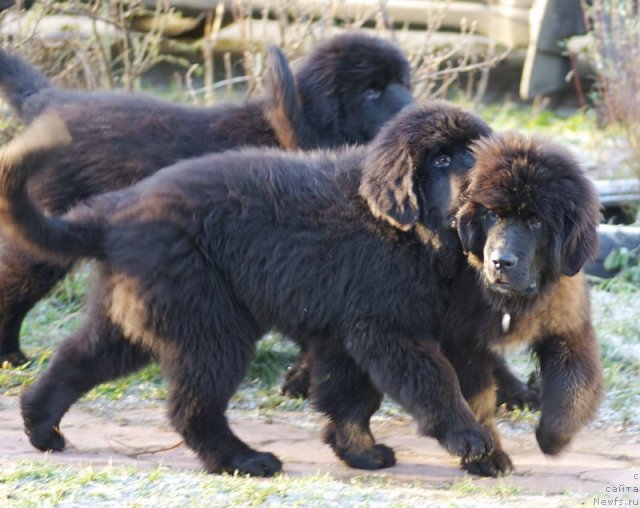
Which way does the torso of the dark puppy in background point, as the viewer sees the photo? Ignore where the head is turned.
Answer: to the viewer's right

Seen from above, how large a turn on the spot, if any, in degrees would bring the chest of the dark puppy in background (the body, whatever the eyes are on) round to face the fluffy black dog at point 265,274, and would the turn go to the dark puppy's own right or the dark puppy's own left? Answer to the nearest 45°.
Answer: approximately 90° to the dark puppy's own right

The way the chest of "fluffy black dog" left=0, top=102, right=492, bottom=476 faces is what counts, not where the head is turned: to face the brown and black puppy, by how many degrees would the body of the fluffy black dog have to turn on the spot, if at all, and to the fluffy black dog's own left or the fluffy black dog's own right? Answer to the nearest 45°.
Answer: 0° — it already faces it

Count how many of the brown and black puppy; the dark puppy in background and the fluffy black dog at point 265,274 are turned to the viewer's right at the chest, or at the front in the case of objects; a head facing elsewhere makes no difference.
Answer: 2

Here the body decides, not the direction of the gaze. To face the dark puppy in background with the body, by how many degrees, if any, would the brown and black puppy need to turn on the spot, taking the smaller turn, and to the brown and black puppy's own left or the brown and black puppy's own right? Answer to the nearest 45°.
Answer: approximately 135° to the brown and black puppy's own right

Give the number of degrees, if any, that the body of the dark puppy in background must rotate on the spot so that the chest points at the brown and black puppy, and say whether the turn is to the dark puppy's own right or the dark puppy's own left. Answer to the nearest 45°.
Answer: approximately 45° to the dark puppy's own right

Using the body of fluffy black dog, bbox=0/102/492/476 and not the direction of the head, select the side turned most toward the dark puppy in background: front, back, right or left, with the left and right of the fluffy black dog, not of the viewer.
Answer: left

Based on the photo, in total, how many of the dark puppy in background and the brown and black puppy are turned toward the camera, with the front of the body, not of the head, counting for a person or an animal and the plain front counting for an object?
1

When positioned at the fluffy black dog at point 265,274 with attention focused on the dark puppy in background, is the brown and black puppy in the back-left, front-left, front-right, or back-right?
back-right

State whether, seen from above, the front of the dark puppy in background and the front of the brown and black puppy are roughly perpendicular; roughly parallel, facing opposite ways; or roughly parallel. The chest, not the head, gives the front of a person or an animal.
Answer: roughly perpendicular

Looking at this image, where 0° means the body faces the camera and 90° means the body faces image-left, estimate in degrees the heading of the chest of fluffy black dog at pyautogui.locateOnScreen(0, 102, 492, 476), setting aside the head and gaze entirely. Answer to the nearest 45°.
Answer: approximately 270°

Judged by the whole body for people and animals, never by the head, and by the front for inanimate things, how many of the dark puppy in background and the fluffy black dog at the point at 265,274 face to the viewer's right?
2

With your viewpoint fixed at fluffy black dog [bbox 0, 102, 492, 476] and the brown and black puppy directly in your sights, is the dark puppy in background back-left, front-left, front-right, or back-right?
back-left

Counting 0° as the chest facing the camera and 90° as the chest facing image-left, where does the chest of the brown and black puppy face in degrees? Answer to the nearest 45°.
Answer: approximately 0°

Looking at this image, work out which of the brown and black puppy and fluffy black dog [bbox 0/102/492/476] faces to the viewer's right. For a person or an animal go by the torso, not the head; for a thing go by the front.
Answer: the fluffy black dog
